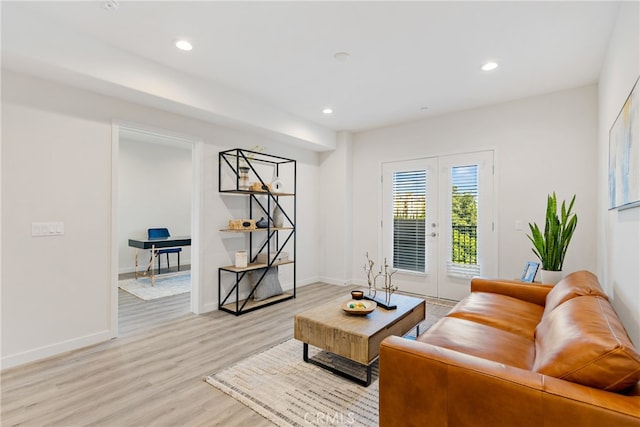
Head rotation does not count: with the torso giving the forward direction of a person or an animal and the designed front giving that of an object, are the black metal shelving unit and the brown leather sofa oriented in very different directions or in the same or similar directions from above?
very different directions

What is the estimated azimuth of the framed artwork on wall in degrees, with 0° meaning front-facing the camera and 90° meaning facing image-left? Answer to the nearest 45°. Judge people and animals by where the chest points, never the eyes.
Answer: approximately 90°

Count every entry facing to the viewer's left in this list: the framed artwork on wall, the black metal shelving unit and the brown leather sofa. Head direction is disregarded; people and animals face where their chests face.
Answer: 2

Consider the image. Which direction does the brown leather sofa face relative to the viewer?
to the viewer's left

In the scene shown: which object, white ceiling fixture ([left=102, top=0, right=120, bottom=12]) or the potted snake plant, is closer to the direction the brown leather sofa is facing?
the white ceiling fixture

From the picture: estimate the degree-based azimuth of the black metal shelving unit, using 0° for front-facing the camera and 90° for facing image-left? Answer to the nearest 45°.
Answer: approximately 315°

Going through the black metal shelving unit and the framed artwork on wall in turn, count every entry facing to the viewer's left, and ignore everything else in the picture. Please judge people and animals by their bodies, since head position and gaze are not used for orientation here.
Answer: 1
